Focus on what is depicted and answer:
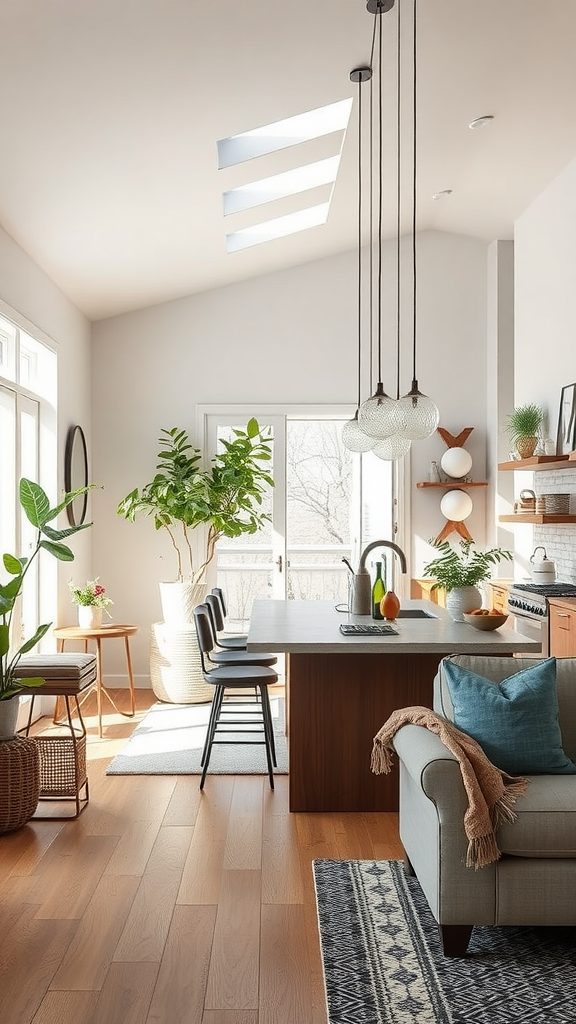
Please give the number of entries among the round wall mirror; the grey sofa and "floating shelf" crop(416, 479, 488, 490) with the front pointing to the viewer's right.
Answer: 1

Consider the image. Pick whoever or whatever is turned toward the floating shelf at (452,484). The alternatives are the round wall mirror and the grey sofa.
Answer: the round wall mirror

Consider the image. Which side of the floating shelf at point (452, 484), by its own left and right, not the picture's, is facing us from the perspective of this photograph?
front

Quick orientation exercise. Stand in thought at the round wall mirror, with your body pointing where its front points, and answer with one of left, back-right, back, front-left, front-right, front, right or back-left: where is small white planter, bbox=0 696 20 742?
right

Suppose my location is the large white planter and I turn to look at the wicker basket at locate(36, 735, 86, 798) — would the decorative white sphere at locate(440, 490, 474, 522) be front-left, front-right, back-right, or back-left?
back-left

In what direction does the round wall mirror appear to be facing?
to the viewer's right

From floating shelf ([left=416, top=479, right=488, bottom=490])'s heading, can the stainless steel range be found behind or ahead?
ahead
